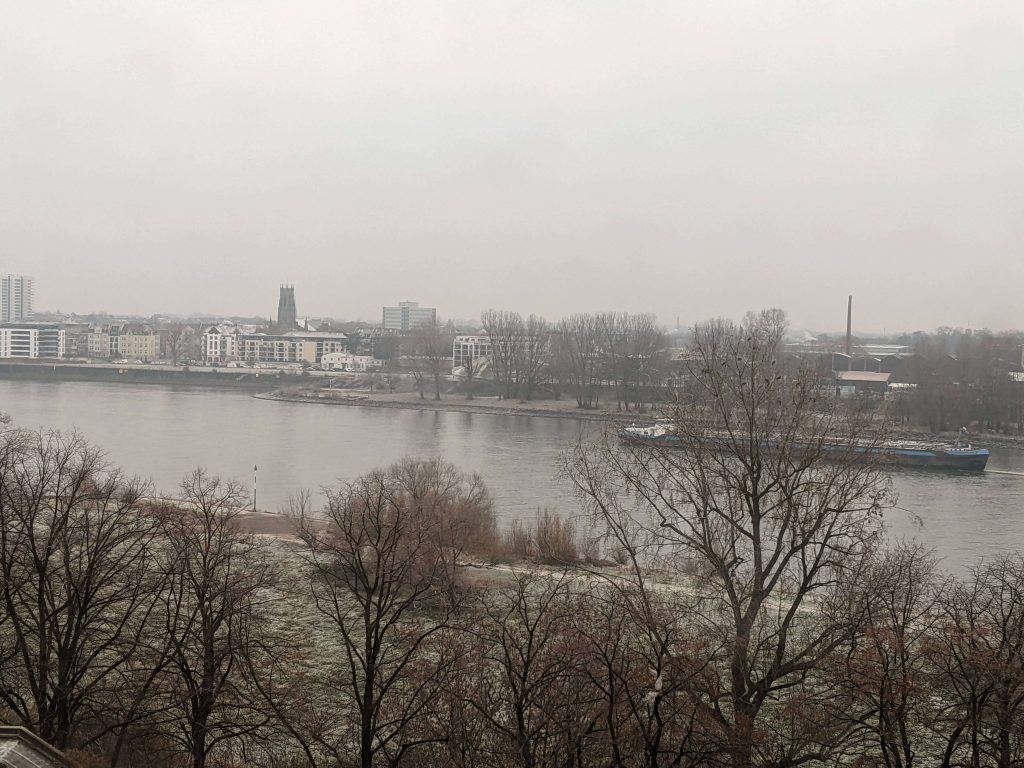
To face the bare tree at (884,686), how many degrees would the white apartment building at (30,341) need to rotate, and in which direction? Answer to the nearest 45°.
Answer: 0° — it already faces it

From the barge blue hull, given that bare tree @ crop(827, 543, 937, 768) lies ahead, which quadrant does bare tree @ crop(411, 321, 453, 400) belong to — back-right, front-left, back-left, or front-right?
back-right

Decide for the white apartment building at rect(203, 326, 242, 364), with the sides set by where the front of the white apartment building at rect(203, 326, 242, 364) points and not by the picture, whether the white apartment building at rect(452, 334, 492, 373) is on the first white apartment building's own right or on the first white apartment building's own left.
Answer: on the first white apartment building's own left

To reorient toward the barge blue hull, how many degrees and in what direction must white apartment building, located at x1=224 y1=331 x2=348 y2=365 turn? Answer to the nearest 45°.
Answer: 0° — it already faces it

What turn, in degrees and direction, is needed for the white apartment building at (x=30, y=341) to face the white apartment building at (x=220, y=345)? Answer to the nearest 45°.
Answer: approximately 45° to its left
